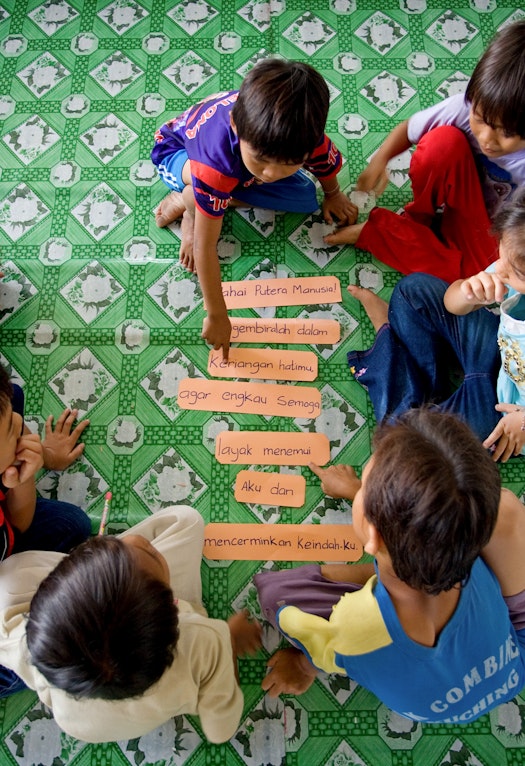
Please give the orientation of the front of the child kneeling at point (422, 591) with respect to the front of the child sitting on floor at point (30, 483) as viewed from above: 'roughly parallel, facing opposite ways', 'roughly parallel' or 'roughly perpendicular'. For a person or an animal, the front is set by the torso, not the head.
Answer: roughly perpendicular

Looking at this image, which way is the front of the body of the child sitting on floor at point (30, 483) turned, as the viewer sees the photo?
to the viewer's right

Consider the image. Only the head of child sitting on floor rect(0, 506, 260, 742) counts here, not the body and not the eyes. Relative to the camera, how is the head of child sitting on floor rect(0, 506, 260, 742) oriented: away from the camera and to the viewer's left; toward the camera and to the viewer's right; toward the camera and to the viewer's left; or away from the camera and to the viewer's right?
away from the camera and to the viewer's right

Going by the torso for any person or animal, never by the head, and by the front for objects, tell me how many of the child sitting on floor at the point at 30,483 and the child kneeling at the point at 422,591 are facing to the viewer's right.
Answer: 1
